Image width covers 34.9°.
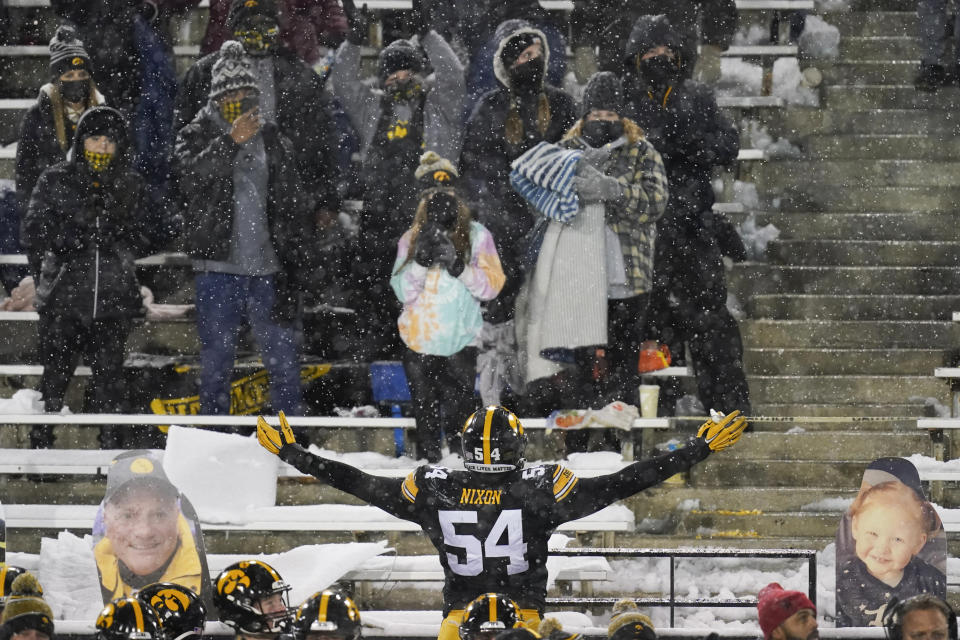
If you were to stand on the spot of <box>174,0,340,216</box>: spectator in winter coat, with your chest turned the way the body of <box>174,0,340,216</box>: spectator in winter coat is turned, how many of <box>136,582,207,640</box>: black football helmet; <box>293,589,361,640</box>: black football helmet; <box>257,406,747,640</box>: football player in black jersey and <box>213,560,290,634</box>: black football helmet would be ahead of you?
4

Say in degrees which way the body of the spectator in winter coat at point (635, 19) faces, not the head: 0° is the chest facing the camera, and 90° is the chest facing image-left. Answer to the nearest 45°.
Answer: approximately 0°

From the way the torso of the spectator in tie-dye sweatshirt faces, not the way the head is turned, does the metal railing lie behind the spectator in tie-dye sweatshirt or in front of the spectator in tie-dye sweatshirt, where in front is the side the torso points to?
in front

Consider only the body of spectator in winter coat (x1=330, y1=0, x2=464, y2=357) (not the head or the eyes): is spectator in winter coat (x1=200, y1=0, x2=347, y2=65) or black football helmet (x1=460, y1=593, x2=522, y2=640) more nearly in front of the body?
the black football helmet

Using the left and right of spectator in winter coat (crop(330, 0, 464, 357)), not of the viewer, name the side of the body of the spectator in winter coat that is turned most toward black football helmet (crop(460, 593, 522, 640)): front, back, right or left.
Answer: front

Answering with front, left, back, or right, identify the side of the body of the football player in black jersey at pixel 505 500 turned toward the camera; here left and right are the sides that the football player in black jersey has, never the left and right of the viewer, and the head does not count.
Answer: back

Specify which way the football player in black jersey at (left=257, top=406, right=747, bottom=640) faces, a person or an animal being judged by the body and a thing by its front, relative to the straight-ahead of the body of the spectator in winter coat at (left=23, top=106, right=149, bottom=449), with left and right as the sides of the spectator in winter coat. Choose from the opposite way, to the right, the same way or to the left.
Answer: the opposite way

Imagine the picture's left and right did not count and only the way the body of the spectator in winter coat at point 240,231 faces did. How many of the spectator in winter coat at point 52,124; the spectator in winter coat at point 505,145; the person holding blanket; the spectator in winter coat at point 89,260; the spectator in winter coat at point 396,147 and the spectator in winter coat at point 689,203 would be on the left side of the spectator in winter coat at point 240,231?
4

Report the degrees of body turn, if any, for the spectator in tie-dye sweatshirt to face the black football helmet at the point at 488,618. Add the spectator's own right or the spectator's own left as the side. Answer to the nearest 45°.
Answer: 0° — they already face it
